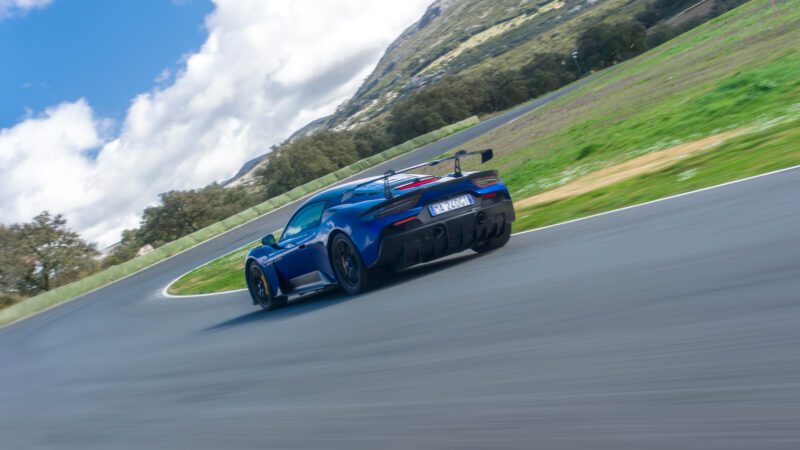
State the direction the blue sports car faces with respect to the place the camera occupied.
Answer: facing away from the viewer and to the left of the viewer
